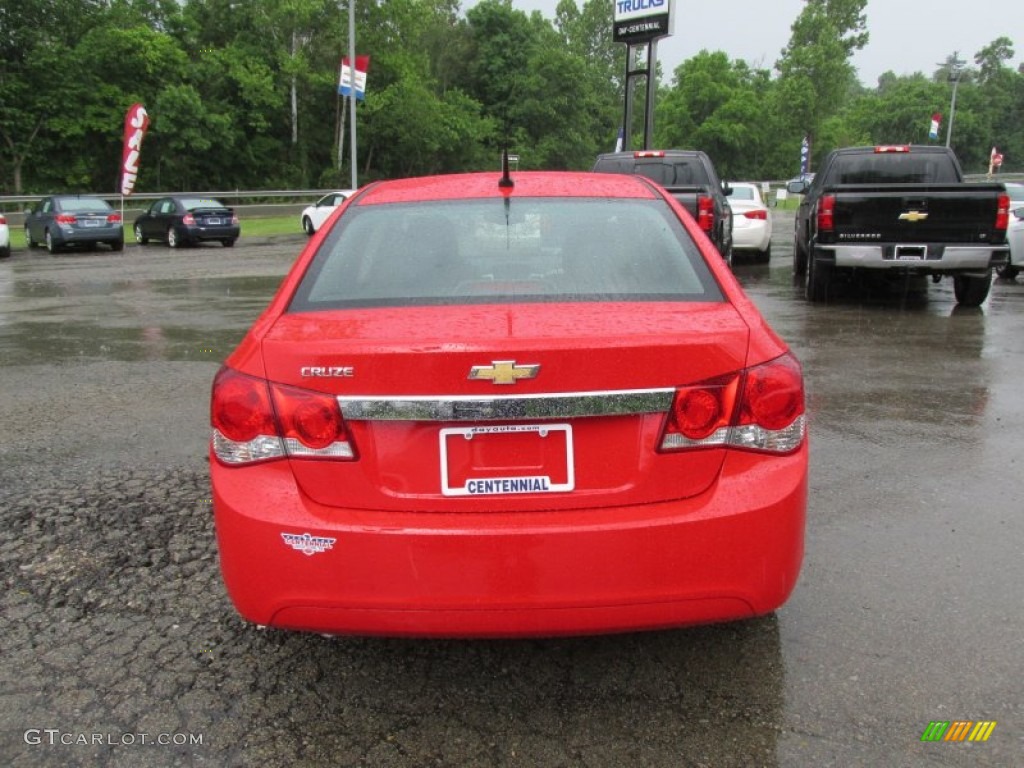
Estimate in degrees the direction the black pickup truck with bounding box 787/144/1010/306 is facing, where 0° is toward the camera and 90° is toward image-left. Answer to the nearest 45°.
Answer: approximately 180°

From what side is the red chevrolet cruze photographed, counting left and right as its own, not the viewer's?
back

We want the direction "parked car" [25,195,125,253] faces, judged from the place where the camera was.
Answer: facing away from the viewer and to the left of the viewer

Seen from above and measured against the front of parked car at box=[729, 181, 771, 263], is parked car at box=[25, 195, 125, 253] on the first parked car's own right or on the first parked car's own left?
on the first parked car's own left

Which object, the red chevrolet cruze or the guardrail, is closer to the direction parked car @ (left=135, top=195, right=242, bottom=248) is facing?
the guardrail

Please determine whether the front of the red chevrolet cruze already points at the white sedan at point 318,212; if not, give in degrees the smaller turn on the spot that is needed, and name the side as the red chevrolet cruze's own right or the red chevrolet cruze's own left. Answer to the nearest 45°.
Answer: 0° — it already faces it

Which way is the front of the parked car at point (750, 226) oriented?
away from the camera

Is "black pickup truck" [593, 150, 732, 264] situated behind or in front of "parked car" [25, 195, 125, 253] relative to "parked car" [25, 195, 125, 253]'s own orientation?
behind

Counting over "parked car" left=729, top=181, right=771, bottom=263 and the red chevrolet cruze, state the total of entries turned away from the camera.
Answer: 2

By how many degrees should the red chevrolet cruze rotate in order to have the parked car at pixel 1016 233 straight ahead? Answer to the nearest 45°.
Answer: approximately 45° to its right

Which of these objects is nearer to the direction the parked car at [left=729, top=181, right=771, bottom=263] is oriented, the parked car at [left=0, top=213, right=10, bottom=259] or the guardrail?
the guardrail

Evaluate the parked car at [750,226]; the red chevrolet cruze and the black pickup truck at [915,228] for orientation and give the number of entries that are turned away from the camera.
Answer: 3

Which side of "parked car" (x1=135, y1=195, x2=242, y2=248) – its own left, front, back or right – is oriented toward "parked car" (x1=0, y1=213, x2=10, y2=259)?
left
